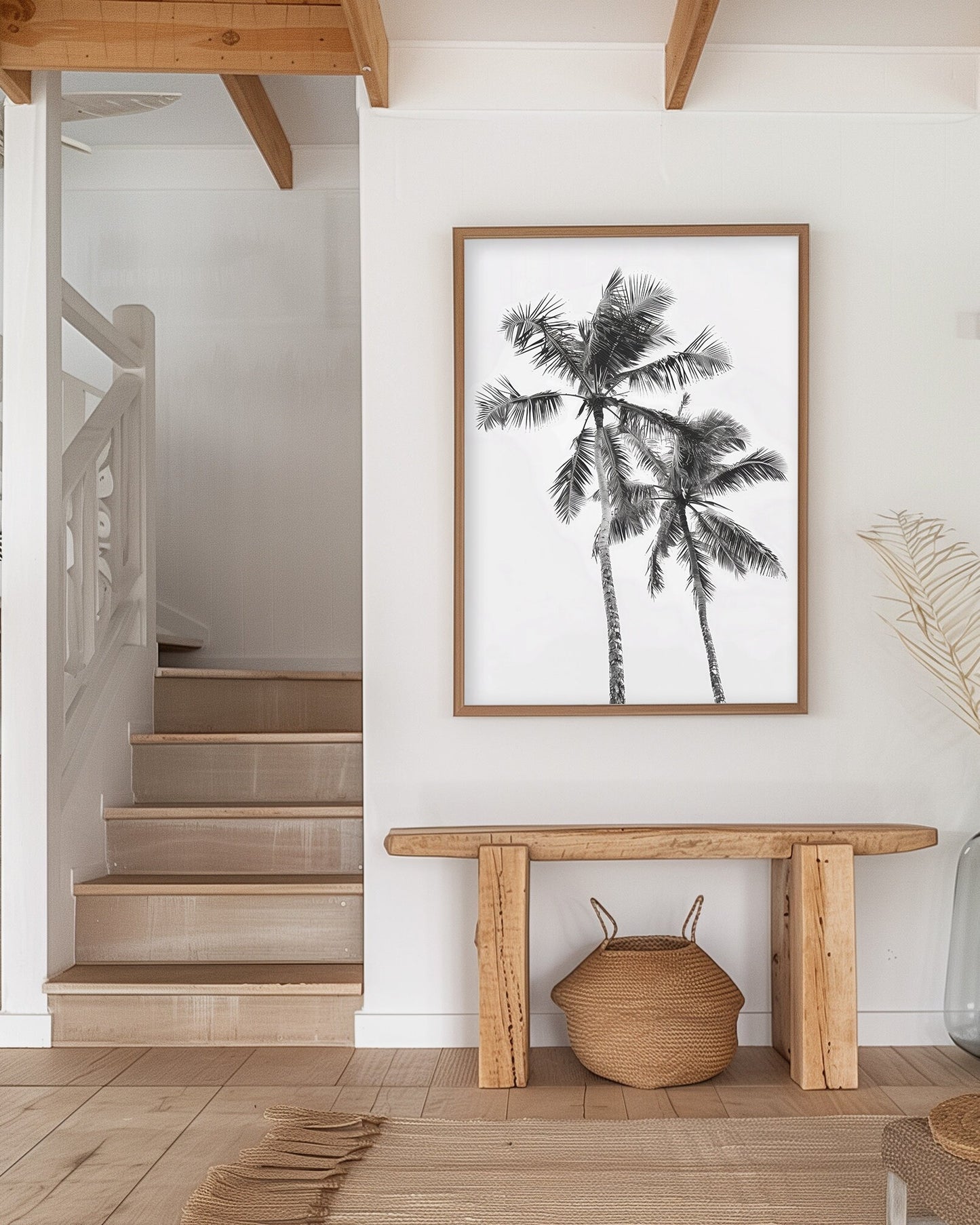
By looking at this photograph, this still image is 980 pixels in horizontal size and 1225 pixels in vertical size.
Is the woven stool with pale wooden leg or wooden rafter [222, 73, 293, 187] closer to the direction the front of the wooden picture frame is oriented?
the woven stool with pale wooden leg

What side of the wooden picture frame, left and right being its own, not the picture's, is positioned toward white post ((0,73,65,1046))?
right

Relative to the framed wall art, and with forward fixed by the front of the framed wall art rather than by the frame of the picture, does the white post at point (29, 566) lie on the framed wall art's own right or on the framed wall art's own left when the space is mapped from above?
on the framed wall art's own right

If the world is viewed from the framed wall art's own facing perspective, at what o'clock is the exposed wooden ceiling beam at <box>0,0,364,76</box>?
The exposed wooden ceiling beam is roughly at 3 o'clock from the framed wall art.

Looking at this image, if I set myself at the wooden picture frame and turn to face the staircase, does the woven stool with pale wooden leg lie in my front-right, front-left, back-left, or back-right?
back-left

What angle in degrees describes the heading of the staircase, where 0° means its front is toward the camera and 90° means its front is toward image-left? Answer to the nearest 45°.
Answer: approximately 0°

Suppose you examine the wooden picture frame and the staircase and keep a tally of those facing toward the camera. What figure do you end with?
2

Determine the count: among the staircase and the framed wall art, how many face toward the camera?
2
